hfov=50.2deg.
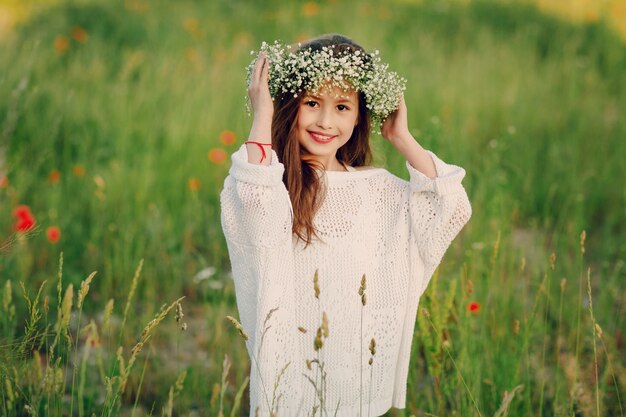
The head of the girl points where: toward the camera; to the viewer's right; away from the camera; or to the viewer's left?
toward the camera

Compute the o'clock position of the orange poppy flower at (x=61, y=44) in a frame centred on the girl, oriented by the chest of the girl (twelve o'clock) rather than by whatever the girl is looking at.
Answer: The orange poppy flower is roughly at 5 o'clock from the girl.

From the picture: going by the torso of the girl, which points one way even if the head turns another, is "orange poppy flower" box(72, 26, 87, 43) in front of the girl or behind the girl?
behind

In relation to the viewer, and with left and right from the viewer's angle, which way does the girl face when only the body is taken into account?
facing the viewer

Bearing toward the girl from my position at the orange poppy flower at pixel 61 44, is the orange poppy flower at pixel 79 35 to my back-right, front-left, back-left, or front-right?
back-left
